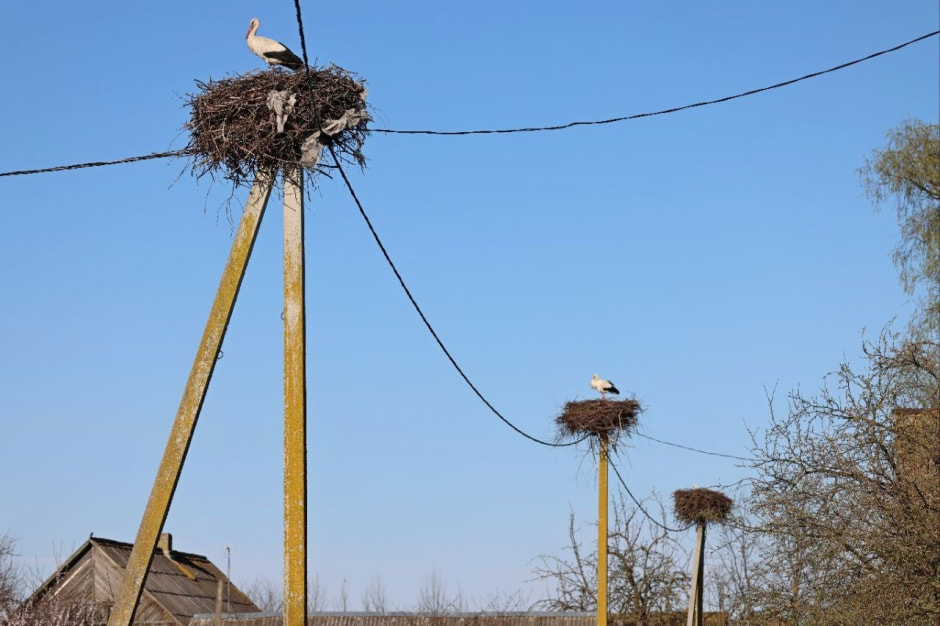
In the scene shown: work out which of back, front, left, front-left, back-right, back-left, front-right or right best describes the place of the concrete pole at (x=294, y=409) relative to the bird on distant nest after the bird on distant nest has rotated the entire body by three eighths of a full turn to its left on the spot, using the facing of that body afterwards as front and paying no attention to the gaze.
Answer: front-right

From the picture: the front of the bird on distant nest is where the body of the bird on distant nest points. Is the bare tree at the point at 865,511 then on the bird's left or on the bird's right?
on the bird's left

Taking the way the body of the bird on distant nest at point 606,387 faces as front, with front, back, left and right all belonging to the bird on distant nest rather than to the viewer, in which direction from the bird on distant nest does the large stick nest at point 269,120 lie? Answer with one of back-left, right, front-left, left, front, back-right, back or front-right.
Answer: left

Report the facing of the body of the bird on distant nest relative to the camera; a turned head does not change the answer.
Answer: to the viewer's left

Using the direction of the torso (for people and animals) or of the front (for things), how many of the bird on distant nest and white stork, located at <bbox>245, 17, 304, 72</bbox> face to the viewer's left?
2

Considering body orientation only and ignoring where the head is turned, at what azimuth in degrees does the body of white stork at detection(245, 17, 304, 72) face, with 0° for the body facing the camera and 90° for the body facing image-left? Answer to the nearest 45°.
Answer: approximately 90°
